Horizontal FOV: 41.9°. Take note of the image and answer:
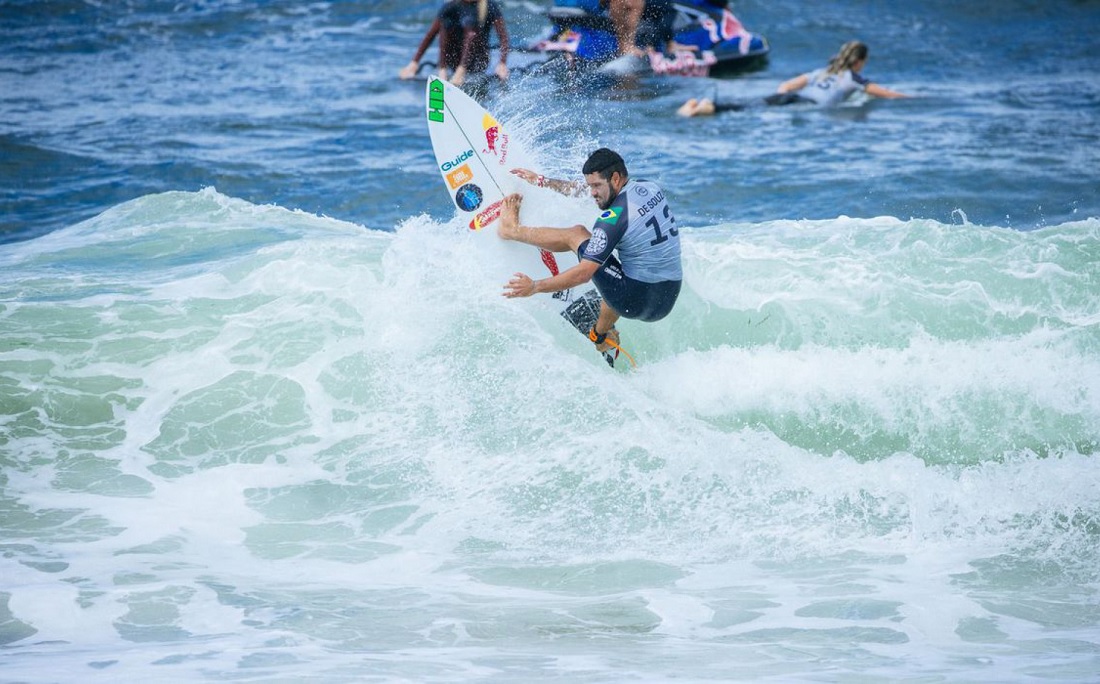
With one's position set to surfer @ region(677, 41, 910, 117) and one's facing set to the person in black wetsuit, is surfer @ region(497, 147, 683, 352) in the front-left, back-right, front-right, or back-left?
front-left

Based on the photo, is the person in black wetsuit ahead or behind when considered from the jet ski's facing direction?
behind

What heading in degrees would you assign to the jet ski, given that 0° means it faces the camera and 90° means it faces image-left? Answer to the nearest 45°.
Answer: approximately 270°

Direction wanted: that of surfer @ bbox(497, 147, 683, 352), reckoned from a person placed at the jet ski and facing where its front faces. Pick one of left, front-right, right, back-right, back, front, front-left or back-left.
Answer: right

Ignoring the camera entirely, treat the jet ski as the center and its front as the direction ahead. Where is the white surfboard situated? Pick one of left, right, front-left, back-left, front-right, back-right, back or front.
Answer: right

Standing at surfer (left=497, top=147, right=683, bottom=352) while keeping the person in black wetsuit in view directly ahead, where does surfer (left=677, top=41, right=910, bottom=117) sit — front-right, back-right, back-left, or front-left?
front-right
